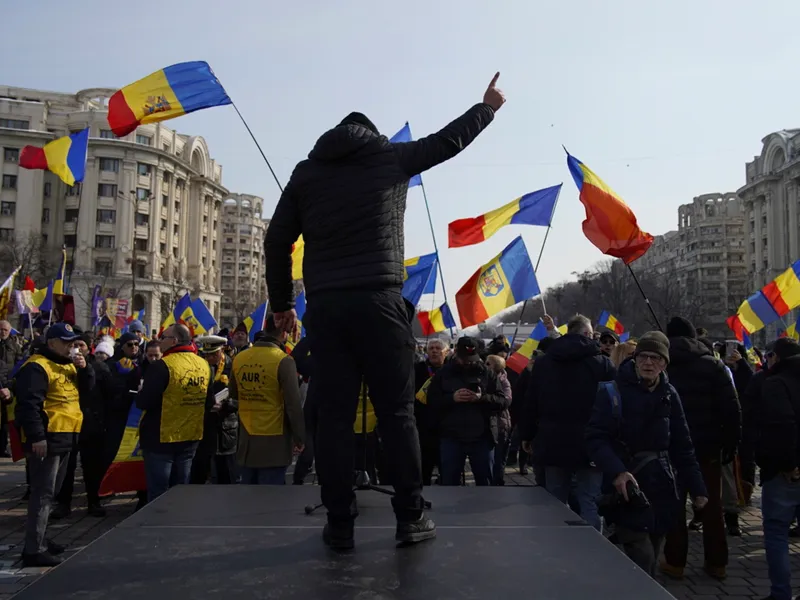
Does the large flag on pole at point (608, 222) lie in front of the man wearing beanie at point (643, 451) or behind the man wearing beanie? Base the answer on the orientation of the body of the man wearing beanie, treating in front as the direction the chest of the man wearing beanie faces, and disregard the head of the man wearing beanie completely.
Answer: behind

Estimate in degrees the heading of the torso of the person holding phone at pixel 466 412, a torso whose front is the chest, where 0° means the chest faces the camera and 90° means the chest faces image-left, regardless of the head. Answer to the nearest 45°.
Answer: approximately 0°

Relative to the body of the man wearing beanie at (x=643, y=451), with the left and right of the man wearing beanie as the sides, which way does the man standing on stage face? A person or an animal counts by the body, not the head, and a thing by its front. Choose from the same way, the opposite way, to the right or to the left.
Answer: the opposite way

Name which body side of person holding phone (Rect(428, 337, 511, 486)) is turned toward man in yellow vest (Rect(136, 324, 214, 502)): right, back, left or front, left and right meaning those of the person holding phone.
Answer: right

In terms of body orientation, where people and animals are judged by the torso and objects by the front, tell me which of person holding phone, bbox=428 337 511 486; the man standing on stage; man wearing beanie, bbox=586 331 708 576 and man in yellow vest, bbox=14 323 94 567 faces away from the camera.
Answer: the man standing on stage

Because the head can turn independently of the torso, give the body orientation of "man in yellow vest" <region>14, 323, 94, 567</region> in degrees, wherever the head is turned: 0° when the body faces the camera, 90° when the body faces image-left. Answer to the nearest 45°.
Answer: approximately 315°

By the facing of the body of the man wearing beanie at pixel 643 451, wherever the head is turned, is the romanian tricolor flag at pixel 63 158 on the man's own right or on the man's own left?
on the man's own right

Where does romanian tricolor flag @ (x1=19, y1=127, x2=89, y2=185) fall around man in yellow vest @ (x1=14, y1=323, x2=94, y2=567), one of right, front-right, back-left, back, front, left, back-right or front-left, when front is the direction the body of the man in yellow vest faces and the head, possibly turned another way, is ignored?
back-left

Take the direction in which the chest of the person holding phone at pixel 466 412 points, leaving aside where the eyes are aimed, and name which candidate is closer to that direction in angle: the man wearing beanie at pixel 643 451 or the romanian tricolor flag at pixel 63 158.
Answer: the man wearing beanie

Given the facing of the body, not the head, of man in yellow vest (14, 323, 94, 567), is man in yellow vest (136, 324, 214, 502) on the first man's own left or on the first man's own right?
on the first man's own left

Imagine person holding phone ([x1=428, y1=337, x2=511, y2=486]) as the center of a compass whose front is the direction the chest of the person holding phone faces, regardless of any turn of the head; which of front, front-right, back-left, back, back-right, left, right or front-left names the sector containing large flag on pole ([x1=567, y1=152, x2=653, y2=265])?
back-left

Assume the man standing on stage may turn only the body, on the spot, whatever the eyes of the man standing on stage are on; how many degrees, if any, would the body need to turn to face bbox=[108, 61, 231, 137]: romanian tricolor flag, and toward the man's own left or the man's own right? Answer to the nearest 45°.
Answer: approximately 45° to the man's own left

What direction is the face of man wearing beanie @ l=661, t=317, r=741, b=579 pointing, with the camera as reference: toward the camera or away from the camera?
away from the camera

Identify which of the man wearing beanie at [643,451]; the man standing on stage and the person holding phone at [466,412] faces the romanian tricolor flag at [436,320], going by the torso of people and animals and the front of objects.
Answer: the man standing on stage

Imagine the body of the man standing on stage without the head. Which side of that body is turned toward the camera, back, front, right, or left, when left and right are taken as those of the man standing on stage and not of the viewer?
back

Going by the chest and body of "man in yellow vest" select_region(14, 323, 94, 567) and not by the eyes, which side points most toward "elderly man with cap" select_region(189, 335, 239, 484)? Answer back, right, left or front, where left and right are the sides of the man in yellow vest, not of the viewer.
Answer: left
